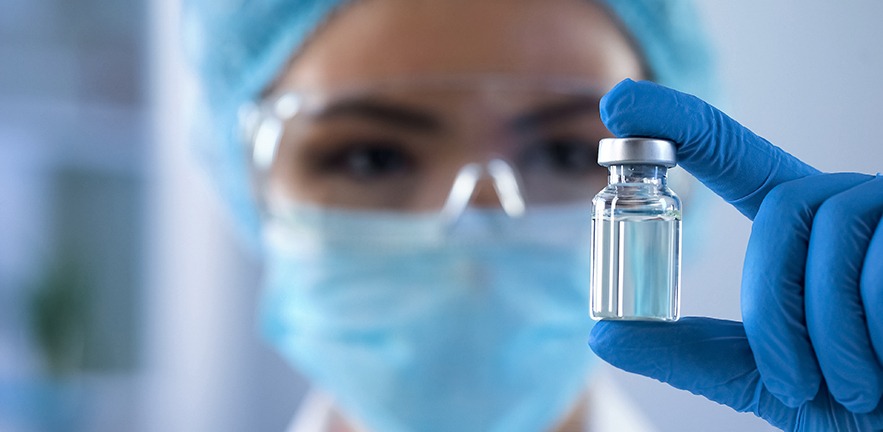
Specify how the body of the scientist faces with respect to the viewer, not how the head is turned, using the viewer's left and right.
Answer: facing the viewer

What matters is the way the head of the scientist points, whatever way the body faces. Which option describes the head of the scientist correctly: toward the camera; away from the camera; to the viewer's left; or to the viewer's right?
toward the camera
